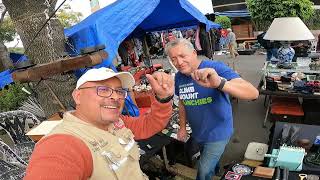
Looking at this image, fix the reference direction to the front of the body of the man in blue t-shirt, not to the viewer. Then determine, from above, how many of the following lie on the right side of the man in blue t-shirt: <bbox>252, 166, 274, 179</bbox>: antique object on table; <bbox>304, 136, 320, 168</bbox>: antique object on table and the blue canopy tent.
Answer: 1

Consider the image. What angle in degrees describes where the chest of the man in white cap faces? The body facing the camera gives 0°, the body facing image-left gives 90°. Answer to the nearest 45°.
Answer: approximately 315°

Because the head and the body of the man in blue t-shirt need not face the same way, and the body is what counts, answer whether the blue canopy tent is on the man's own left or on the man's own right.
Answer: on the man's own right

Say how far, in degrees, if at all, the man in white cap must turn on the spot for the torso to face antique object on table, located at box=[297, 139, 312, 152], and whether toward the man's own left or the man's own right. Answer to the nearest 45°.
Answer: approximately 90° to the man's own left

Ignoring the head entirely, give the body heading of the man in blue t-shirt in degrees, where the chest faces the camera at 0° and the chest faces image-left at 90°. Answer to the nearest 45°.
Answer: approximately 45°

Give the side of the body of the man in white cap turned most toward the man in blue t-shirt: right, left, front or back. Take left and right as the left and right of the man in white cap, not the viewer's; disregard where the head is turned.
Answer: left

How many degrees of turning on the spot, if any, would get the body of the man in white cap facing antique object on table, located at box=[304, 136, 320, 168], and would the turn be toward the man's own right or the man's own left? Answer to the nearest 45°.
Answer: approximately 45° to the man's own left

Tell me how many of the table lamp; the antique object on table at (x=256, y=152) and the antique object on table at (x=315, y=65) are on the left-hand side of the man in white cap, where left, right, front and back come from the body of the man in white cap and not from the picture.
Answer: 3
